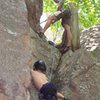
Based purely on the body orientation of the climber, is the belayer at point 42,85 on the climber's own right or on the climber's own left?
on the climber's own left
